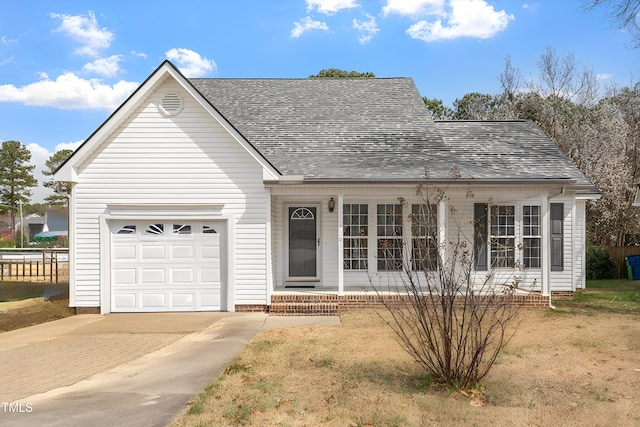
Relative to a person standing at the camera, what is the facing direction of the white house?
facing the viewer

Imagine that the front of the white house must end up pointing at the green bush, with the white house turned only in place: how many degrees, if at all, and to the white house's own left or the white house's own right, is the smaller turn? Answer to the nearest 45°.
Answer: approximately 135° to the white house's own left
